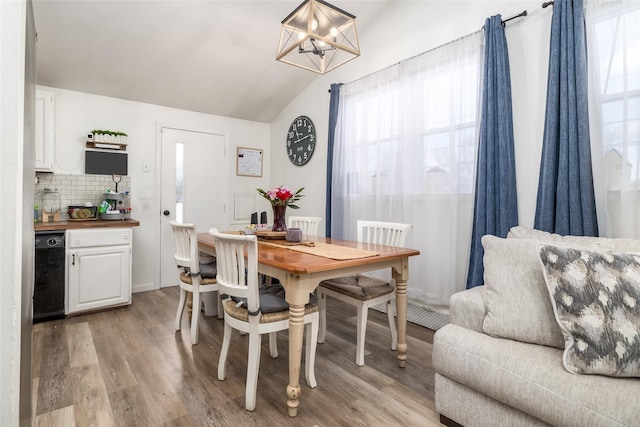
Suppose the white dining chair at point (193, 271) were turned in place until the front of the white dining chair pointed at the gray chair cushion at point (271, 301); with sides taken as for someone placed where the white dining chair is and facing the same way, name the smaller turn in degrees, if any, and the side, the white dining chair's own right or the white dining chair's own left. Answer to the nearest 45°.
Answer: approximately 90° to the white dining chair's own right

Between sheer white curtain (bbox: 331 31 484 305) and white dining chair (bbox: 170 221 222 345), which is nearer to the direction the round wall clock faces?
the white dining chair

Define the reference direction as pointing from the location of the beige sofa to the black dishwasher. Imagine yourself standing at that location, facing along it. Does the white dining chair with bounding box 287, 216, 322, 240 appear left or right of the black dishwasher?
right

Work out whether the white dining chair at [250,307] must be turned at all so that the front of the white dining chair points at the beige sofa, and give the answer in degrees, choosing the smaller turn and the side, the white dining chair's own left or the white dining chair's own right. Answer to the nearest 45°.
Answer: approximately 90° to the white dining chair's own right

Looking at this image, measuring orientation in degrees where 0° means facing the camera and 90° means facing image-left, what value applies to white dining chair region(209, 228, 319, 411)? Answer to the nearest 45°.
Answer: approximately 225°

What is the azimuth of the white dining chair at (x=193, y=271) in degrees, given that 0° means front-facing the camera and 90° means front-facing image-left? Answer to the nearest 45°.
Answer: approximately 225°

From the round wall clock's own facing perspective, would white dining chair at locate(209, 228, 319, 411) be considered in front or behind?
in front

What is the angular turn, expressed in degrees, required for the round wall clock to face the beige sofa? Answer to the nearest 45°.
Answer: approximately 45° to its left

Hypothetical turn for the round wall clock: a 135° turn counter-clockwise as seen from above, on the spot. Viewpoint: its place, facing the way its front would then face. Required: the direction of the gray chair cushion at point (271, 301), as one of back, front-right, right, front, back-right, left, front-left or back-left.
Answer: right

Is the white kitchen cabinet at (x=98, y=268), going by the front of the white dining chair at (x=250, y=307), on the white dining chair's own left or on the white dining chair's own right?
on the white dining chair's own left

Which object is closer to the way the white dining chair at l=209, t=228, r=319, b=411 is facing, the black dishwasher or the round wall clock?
the round wall clock

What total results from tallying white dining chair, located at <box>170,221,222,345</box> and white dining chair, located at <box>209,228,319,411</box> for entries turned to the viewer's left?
0
